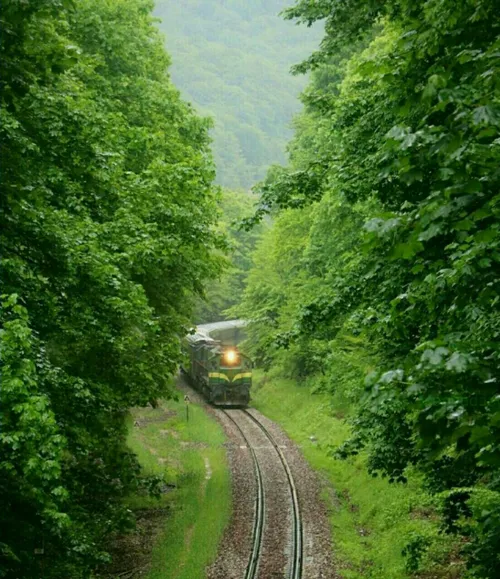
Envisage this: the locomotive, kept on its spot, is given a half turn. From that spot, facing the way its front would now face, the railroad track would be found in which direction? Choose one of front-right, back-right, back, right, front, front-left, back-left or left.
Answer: back

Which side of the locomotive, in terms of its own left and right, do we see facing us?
front
